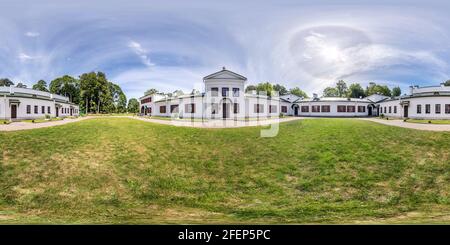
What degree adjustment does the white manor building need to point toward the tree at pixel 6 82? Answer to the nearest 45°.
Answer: approximately 45° to its right

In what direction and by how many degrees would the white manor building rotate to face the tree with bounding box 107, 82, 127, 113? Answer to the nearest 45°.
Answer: approximately 45° to its right

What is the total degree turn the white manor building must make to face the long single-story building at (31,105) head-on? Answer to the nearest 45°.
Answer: approximately 45° to its right

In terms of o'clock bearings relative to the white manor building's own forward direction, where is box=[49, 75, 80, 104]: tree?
The tree is roughly at 1 o'clock from the white manor building.

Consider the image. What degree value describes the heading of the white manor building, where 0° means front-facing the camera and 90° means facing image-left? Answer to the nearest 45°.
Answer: approximately 0°

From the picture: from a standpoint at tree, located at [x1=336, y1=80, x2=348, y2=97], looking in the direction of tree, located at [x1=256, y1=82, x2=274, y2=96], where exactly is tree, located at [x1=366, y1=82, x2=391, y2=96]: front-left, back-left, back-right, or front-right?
back-left
